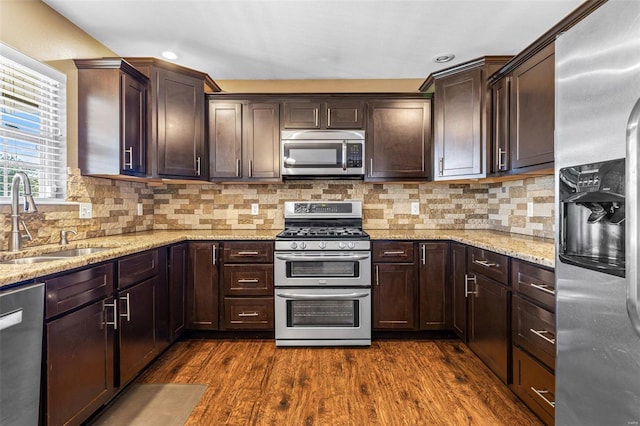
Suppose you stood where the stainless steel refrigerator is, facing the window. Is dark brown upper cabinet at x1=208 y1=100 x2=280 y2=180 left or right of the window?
right

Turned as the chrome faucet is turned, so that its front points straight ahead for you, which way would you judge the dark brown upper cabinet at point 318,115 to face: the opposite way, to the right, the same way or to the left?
to the right

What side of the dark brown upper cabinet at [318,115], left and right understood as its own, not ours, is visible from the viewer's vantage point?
front

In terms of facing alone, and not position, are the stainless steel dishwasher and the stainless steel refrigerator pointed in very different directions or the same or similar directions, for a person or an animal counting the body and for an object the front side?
very different directions

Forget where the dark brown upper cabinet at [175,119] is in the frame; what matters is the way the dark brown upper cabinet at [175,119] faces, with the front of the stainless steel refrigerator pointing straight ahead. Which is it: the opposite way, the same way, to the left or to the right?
the opposite way

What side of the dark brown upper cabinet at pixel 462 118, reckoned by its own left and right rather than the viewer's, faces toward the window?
front

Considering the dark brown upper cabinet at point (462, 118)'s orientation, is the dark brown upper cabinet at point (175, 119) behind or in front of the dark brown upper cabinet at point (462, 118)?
in front

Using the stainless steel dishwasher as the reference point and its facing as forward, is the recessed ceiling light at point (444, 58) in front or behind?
in front

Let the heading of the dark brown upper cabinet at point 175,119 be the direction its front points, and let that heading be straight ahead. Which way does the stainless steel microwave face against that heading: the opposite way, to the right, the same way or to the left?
to the right

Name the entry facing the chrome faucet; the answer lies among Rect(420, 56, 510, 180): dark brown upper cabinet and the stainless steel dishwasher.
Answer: the dark brown upper cabinet

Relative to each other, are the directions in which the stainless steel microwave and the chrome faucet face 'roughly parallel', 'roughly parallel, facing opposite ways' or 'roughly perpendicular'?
roughly perpendicular

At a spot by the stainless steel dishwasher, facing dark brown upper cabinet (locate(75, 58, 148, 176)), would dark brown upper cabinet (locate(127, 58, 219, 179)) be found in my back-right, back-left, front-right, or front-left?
front-right

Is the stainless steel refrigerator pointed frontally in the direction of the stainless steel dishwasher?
yes

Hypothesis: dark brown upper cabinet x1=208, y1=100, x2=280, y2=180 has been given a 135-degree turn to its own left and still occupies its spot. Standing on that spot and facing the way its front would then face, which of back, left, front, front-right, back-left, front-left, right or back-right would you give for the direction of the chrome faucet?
back

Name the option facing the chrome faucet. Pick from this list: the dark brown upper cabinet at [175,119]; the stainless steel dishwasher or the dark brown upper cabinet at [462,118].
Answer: the dark brown upper cabinet at [462,118]

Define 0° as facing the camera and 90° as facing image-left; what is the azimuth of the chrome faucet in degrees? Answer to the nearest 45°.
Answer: approximately 315°

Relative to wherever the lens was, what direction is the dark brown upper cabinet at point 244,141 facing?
facing the viewer

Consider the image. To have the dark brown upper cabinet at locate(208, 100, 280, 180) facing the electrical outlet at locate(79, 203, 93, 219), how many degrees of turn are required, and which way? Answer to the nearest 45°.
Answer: approximately 90° to its right

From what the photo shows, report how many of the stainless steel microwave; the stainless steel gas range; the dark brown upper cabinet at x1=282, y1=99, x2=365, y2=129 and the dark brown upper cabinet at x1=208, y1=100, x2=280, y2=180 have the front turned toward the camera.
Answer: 4
